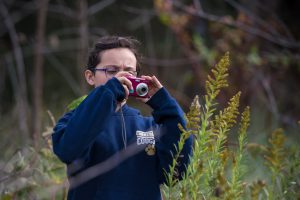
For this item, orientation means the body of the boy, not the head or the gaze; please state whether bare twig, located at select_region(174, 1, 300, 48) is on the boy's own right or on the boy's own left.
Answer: on the boy's own left

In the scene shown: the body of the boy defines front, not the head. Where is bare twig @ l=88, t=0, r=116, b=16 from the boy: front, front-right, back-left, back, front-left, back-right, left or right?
back-left

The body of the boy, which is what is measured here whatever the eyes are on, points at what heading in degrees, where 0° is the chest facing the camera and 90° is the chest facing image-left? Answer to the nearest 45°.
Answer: approximately 315°
